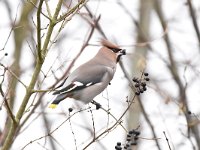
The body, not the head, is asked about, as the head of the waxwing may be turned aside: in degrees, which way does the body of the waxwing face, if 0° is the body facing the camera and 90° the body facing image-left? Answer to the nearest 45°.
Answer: approximately 270°
